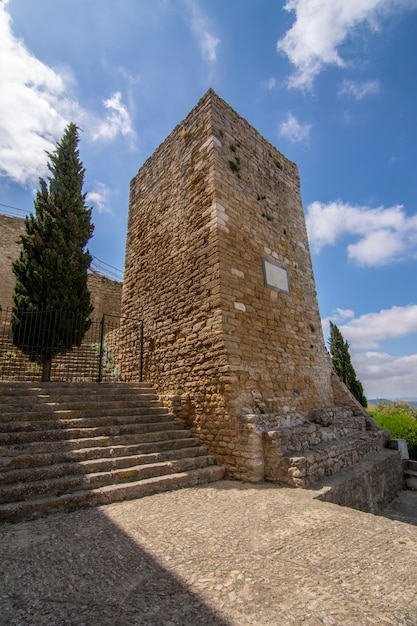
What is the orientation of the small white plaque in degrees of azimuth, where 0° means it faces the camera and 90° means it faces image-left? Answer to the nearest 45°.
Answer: approximately 315°

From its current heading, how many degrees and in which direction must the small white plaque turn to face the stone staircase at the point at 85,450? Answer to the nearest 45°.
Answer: approximately 90° to its right

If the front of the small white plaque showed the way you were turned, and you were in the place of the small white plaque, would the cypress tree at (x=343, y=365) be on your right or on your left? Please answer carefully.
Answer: on your left

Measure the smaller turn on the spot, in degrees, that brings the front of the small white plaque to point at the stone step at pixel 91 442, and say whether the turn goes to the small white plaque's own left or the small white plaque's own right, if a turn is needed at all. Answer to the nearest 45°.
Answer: approximately 90° to the small white plaque's own right

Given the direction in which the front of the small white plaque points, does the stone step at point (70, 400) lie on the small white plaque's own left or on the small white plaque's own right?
on the small white plaque's own right

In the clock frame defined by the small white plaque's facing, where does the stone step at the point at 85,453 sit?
The stone step is roughly at 3 o'clock from the small white plaque.

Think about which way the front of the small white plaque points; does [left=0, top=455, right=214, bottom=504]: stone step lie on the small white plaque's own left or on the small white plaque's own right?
on the small white plaque's own right

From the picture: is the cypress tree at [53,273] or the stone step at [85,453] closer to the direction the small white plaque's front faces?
the stone step

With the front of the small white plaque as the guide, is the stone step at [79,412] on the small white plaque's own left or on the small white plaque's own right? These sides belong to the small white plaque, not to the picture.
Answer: on the small white plaque's own right

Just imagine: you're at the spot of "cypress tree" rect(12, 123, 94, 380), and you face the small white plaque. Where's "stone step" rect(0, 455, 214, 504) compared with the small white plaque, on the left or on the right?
right

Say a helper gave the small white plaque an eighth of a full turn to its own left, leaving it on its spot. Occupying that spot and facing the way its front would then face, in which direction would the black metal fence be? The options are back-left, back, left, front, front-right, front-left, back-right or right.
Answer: back

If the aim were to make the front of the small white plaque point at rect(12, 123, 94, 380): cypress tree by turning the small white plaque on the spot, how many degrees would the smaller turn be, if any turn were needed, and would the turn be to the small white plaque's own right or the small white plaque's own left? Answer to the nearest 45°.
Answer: approximately 135° to the small white plaque's own right

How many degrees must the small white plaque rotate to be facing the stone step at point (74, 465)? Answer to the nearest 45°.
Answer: approximately 90° to its right
